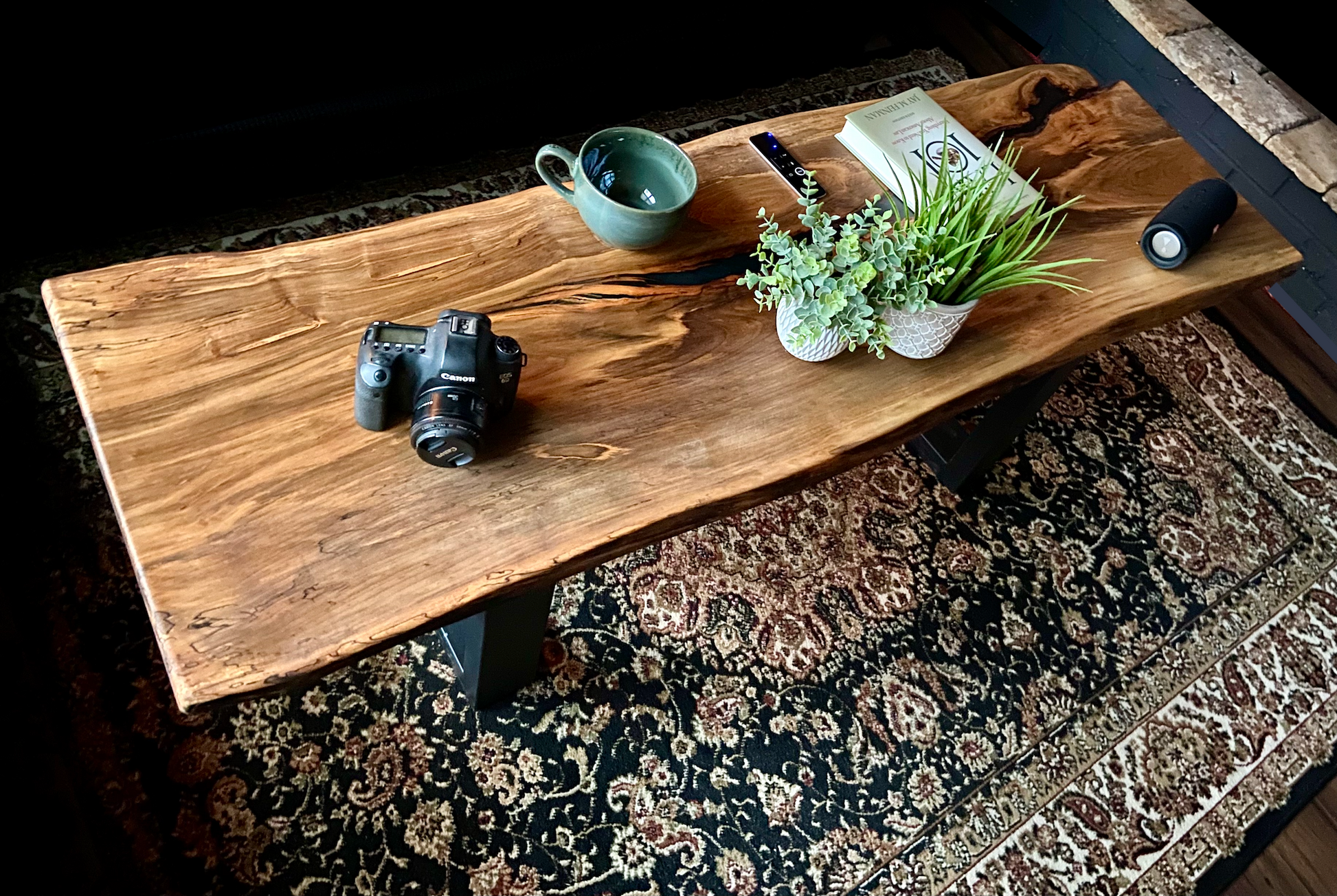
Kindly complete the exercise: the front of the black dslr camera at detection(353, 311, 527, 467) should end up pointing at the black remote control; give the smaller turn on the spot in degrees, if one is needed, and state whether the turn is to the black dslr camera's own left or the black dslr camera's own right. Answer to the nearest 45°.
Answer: approximately 135° to the black dslr camera's own left

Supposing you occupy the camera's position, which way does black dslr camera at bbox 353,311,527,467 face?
facing the viewer

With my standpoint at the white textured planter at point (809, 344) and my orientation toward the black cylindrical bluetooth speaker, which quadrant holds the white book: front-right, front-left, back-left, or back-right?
front-left

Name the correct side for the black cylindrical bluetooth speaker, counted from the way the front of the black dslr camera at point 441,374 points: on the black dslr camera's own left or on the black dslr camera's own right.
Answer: on the black dslr camera's own left
